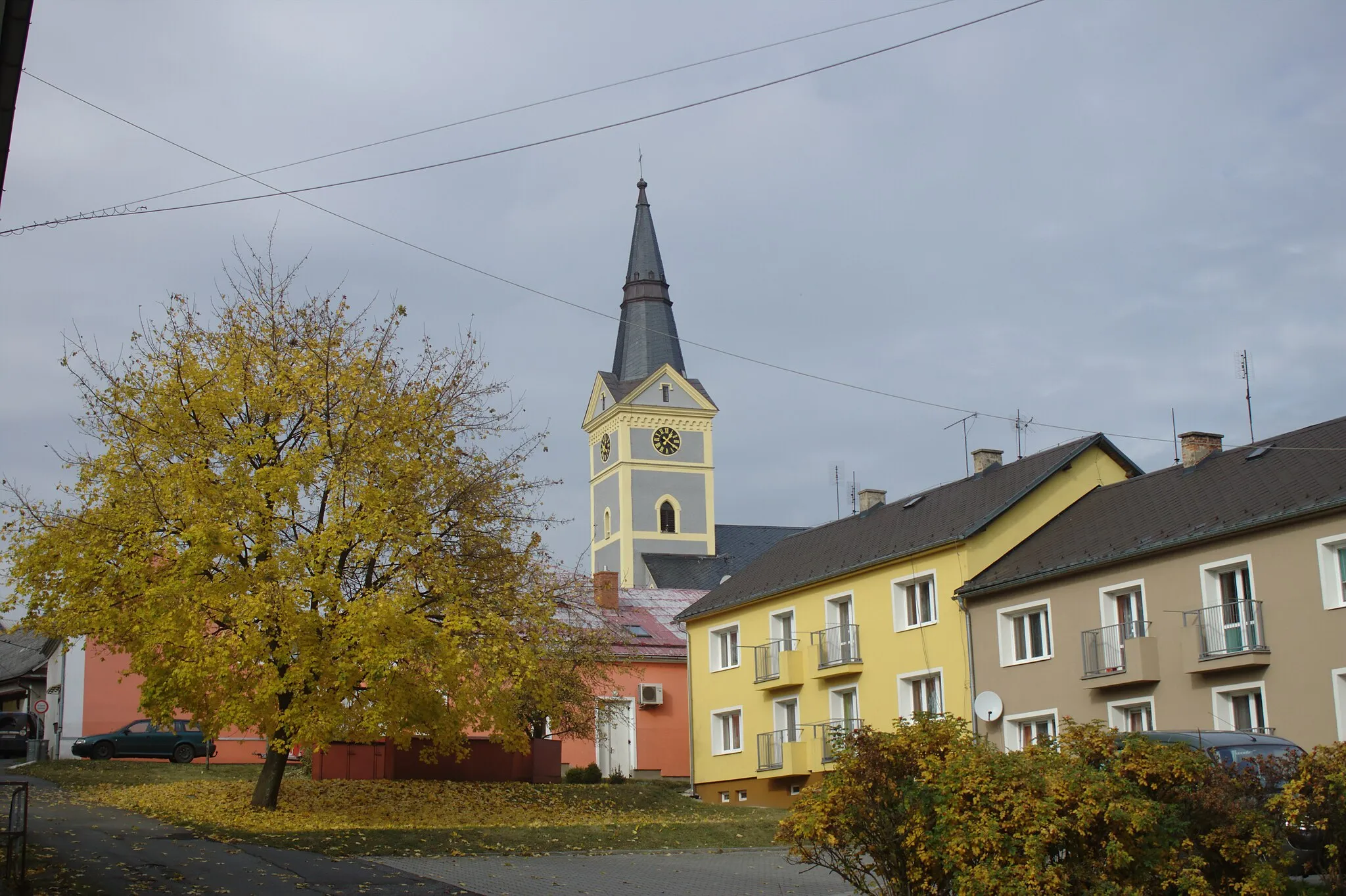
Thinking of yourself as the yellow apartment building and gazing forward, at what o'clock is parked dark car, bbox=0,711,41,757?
The parked dark car is roughly at 2 o'clock from the yellow apartment building.

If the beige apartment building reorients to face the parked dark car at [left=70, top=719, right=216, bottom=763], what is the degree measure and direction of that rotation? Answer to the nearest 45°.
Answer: approximately 45° to its right

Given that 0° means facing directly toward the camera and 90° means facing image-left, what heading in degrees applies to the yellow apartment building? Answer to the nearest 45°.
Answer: approximately 45°

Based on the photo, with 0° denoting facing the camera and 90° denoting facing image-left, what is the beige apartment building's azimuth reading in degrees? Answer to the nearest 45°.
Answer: approximately 45°

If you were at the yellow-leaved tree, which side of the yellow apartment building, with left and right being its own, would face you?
front

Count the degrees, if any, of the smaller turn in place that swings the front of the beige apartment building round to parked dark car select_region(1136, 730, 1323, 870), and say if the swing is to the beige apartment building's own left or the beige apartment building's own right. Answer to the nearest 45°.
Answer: approximately 45° to the beige apartment building's own left

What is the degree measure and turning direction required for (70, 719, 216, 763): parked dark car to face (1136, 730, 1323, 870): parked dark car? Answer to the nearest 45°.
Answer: approximately 135° to its left

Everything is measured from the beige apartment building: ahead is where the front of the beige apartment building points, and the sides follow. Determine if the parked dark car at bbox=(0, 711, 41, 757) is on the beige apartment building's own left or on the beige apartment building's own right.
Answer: on the beige apartment building's own right

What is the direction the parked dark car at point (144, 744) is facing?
to the viewer's left

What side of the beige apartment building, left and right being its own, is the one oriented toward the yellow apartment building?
right
